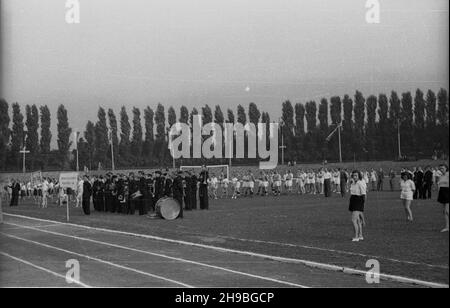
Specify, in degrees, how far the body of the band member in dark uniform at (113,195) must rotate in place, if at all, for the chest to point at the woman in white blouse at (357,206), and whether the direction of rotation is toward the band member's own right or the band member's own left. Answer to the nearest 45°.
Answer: approximately 90° to the band member's own left

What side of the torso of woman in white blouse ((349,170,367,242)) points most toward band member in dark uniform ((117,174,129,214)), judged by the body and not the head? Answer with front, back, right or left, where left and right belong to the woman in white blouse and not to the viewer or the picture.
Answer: right

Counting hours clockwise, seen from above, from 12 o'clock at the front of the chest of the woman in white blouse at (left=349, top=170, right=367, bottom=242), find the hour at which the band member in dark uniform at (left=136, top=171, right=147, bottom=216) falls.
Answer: The band member in dark uniform is roughly at 3 o'clock from the woman in white blouse.

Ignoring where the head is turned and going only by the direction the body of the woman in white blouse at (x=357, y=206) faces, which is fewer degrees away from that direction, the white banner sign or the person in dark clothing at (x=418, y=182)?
the white banner sign

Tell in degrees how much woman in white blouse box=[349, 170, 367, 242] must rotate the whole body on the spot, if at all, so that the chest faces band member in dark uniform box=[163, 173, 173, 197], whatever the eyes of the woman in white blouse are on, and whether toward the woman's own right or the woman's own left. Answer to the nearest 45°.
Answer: approximately 90° to the woman's own right

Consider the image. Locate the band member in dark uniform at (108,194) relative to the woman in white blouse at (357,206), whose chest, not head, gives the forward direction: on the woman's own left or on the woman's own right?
on the woman's own right

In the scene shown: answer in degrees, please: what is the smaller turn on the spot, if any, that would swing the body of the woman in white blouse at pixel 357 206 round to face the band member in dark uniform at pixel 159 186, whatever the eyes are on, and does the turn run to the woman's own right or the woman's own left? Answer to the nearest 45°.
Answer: approximately 90° to the woman's own right

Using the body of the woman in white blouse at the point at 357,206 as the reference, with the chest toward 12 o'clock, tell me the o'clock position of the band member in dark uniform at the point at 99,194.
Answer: The band member in dark uniform is roughly at 3 o'clock from the woman in white blouse.

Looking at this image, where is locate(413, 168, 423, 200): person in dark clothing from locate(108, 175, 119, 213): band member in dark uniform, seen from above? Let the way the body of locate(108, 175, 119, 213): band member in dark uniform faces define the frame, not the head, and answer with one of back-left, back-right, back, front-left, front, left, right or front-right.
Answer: back

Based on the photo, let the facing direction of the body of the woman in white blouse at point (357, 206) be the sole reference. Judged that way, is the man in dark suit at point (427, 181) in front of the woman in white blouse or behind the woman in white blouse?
behind
